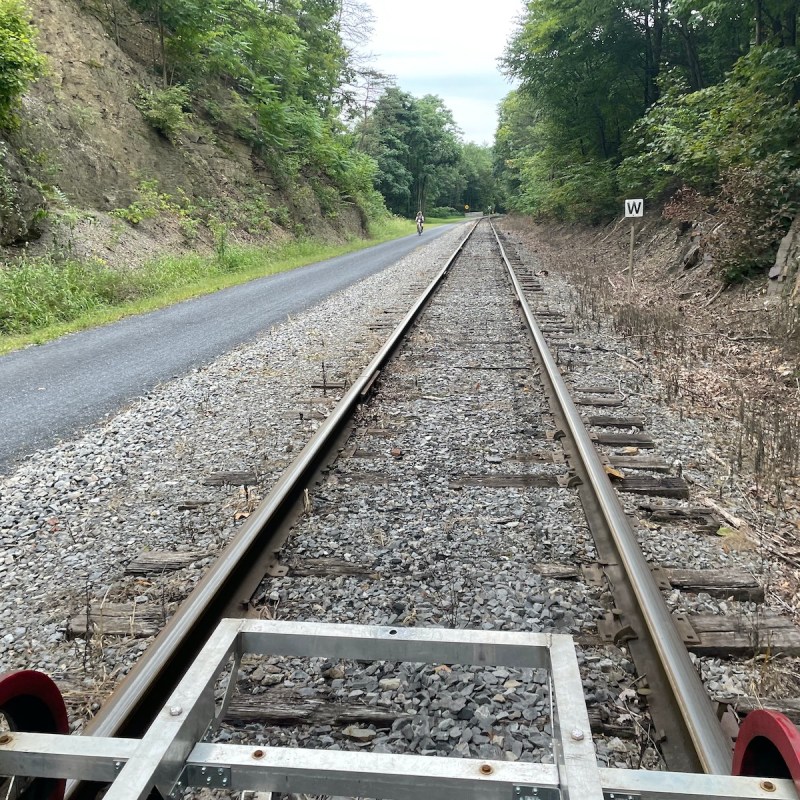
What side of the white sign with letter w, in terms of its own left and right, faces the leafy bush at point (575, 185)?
back

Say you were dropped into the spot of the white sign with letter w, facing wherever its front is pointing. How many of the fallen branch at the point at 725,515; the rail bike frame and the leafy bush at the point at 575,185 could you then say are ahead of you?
2

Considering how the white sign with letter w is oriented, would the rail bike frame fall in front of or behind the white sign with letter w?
in front

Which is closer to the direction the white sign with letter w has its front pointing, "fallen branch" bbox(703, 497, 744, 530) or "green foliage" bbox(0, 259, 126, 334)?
the fallen branch

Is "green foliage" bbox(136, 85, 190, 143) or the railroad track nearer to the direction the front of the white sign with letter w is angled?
the railroad track

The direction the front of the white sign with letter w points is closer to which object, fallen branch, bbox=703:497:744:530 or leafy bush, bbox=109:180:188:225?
the fallen branch

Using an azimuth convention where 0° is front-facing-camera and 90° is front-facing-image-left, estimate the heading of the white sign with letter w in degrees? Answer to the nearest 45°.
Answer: approximately 0°

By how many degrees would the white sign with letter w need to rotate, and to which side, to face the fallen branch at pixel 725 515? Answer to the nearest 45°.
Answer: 0° — it already faces it

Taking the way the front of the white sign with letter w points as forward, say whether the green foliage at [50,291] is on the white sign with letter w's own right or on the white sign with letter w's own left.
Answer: on the white sign with letter w's own right
